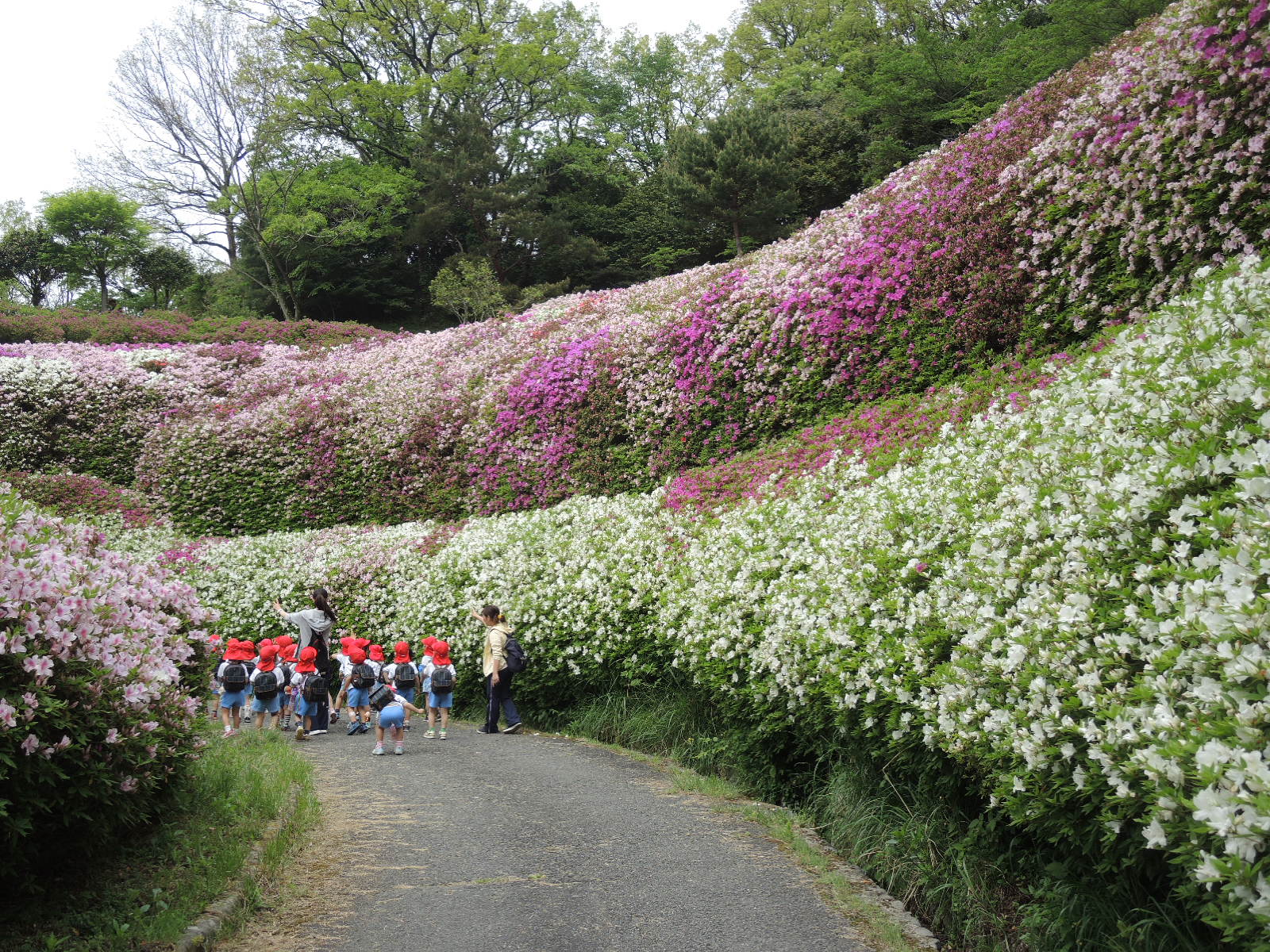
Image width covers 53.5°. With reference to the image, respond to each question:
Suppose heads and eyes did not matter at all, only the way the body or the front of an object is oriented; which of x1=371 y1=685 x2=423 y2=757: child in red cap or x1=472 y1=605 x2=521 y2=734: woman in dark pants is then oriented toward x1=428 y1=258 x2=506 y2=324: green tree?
the child in red cap

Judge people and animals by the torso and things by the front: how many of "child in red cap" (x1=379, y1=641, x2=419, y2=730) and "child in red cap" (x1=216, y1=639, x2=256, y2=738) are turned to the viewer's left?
0

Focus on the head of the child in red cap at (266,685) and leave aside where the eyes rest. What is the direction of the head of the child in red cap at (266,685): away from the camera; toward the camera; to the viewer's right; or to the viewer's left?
away from the camera

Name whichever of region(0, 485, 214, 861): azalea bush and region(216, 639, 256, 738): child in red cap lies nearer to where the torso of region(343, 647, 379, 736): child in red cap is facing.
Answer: the child in red cap

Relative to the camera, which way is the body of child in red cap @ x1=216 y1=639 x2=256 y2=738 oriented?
away from the camera

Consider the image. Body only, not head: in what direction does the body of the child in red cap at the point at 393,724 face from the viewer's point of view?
away from the camera

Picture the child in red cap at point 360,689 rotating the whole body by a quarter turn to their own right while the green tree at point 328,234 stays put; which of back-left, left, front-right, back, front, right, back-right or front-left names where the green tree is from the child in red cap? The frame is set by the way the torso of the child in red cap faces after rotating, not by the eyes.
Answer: front-left

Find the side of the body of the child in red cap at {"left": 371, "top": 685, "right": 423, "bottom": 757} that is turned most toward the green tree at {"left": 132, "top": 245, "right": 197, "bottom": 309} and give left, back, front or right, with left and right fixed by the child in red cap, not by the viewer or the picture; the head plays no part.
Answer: front

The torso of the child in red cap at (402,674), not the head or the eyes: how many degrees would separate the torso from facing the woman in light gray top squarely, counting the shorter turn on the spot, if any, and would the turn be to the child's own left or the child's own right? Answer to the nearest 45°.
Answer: approximately 90° to the child's own left

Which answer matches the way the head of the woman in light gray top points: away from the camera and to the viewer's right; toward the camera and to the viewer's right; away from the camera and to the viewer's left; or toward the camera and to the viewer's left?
away from the camera and to the viewer's left

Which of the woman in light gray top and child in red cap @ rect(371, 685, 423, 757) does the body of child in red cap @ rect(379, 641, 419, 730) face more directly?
the woman in light gray top

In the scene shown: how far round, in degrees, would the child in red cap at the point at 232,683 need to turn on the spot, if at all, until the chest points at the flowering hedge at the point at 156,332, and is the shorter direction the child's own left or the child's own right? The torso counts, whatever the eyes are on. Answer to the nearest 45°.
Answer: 0° — they already face it

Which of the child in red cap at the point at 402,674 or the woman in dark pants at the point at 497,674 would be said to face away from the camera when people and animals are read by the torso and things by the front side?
the child in red cap

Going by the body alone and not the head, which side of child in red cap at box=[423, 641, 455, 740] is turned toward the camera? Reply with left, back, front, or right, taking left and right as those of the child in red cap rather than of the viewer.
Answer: back

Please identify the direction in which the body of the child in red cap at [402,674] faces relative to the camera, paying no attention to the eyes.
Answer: away from the camera

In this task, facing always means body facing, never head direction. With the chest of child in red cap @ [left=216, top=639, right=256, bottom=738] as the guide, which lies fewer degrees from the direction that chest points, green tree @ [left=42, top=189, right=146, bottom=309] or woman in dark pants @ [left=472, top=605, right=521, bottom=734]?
the green tree

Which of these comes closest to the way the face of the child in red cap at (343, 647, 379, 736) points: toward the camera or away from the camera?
away from the camera

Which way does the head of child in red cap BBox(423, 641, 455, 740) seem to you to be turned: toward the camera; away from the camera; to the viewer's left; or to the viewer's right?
away from the camera
